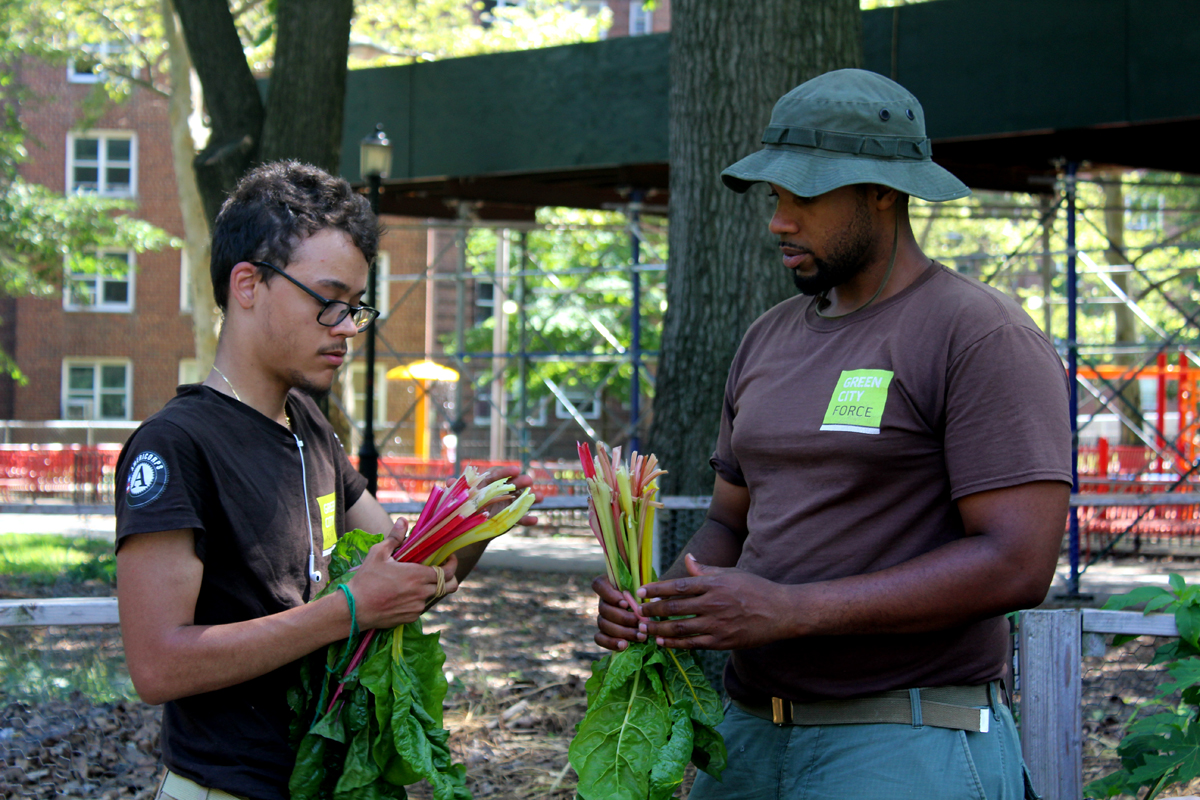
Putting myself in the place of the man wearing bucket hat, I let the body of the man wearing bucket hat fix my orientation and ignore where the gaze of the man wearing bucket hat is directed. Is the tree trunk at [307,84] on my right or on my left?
on my right

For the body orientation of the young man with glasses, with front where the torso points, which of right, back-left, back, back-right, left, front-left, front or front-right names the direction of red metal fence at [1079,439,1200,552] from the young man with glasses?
left

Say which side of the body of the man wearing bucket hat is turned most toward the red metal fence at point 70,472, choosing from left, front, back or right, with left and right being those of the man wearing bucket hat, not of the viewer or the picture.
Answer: right

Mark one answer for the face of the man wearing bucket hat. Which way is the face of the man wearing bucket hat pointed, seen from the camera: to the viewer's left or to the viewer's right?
to the viewer's left

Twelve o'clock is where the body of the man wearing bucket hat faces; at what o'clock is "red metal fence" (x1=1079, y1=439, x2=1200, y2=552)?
The red metal fence is roughly at 5 o'clock from the man wearing bucket hat.

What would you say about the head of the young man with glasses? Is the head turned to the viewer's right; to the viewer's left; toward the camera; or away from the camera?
to the viewer's right

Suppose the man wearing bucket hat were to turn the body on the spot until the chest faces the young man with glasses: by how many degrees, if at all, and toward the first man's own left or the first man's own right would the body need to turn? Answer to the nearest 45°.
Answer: approximately 45° to the first man's own right

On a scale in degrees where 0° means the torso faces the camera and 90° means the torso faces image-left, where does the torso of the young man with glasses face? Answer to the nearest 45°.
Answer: approximately 315°

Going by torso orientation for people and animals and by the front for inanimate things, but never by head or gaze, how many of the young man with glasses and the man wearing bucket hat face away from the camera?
0

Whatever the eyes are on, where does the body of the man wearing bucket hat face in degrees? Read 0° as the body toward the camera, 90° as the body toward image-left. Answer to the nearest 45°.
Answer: approximately 45°

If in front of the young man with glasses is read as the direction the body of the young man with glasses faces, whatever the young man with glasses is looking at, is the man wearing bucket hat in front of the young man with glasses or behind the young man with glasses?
in front
